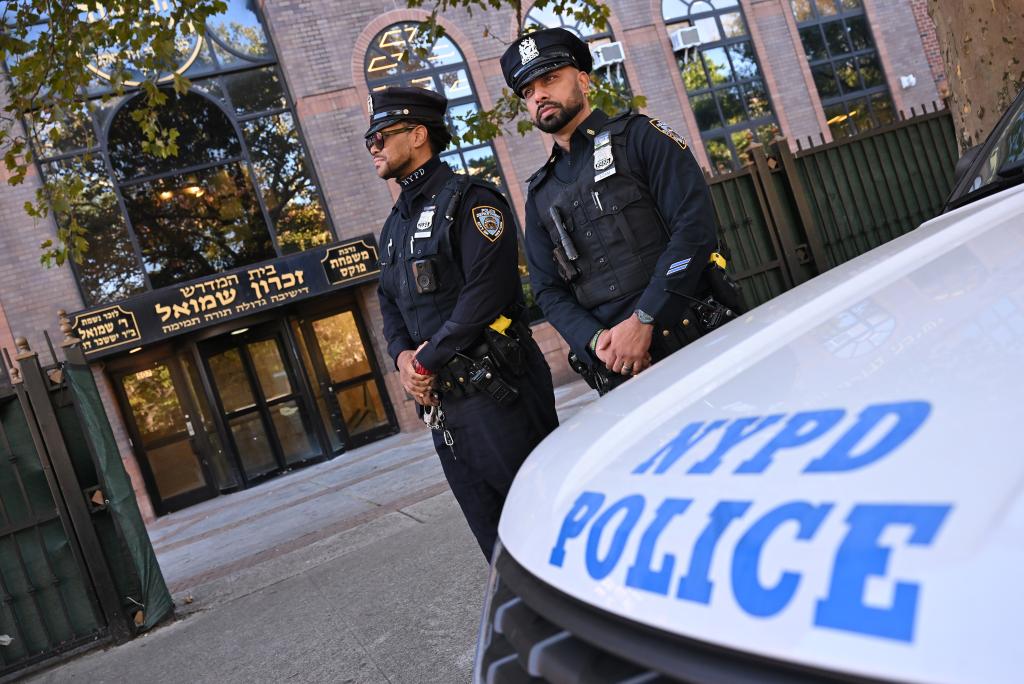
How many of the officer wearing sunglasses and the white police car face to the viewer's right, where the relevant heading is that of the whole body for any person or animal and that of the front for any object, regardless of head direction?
0

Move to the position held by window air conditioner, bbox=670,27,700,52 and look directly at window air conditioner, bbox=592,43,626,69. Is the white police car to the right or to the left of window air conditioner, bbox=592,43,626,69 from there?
left

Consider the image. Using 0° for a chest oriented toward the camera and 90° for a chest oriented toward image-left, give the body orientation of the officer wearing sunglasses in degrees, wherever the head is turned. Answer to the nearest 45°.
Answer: approximately 45°

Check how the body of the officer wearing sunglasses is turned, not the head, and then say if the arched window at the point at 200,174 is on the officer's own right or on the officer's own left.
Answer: on the officer's own right

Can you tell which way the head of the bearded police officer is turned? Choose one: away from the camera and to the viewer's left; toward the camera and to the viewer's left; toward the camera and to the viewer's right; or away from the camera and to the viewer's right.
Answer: toward the camera and to the viewer's left

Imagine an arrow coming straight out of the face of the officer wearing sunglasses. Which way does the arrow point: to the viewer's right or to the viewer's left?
to the viewer's left

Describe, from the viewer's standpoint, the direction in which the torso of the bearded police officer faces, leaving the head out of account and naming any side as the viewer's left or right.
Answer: facing the viewer and to the left of the viewer

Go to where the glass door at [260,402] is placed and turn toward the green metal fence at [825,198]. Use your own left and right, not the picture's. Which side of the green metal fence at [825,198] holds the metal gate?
right

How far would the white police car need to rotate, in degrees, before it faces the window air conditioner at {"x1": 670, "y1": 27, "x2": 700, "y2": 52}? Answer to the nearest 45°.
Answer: approximately 135° to its right

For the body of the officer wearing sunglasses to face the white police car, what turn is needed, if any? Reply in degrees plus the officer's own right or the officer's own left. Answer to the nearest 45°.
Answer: approximately 45° to the officer's own left
